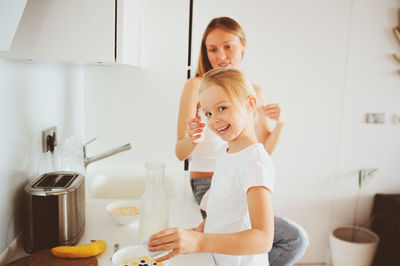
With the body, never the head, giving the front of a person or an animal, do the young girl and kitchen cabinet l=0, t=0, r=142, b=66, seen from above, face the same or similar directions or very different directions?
very different directions

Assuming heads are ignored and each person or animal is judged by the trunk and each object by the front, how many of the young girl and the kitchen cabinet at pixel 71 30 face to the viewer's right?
1

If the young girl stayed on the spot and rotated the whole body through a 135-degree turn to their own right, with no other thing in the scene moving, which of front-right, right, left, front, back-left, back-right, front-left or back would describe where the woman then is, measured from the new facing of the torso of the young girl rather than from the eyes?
front

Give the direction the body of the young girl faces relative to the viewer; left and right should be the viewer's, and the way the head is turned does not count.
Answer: facing the viewer and to the left of the viewer

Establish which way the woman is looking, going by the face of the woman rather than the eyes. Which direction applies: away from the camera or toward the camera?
toward the camera

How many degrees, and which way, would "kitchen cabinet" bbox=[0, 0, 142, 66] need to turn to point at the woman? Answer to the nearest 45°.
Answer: approximately 45° to its left

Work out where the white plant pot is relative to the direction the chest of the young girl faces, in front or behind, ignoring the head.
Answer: behind

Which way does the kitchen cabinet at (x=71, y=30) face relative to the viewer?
to the viewer's right
